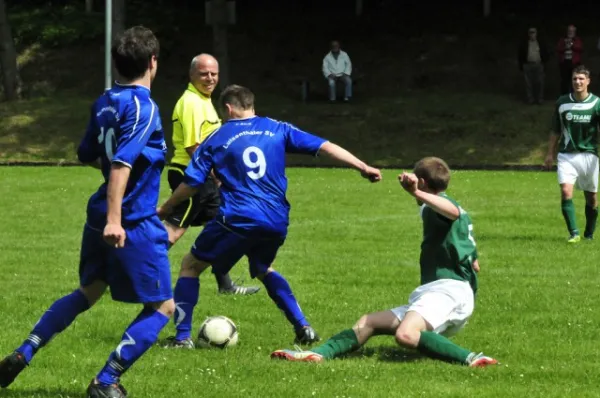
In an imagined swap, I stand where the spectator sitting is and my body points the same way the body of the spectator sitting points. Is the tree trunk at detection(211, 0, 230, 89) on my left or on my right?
on my right

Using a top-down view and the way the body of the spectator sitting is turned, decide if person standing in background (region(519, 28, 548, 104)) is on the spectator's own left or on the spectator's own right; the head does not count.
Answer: on the spectator's own left

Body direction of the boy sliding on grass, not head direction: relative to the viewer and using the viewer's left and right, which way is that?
facing to the left of the viewer

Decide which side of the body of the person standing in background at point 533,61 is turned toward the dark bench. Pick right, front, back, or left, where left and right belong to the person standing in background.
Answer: right

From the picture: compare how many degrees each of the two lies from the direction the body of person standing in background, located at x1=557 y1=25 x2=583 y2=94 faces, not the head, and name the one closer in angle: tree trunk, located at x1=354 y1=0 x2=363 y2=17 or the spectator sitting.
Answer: the spectator sitting

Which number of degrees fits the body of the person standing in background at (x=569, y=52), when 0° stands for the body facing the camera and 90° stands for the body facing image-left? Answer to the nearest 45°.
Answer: approximately 0°

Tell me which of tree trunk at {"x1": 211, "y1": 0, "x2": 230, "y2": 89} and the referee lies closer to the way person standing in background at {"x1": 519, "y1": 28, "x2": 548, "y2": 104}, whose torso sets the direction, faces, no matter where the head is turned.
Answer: the referee

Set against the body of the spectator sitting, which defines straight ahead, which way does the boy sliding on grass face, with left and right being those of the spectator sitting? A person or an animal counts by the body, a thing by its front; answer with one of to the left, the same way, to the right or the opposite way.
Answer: to the right

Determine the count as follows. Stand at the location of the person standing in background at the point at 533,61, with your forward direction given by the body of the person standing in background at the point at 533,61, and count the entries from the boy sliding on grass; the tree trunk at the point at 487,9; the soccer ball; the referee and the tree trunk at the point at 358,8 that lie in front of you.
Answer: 3

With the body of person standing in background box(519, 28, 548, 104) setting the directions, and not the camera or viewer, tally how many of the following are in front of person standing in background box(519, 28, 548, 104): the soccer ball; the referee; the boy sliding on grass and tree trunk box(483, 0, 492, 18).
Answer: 3

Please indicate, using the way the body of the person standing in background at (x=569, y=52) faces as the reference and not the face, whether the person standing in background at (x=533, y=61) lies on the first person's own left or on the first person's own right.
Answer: on the first person's own right
